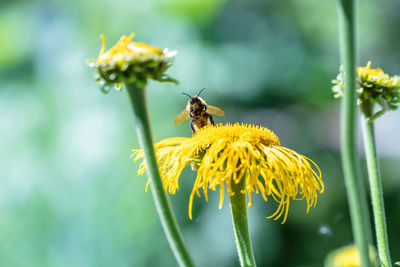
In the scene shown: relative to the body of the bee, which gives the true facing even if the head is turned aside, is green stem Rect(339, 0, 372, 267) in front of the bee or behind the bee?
in front
